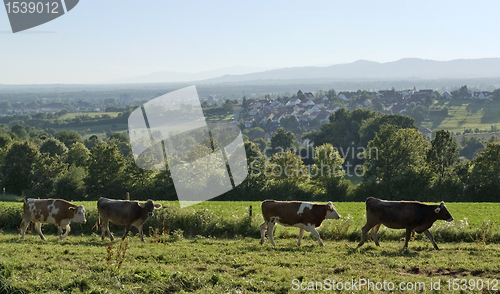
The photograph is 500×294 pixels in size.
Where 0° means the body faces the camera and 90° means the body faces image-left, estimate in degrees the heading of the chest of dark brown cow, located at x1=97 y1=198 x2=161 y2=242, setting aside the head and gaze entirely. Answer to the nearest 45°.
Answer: approximately 270°

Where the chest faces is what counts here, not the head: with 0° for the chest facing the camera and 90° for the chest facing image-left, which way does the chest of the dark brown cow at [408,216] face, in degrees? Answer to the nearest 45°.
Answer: approximately 270°

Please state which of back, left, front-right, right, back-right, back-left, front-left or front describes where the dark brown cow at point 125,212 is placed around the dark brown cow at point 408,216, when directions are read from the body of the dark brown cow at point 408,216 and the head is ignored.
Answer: back

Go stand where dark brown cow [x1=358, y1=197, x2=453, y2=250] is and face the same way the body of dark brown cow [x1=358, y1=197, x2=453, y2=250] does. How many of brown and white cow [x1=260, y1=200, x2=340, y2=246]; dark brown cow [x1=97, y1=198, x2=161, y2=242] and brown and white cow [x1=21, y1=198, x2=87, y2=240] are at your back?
3

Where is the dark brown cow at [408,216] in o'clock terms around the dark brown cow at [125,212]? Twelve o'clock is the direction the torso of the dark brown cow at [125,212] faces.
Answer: the dark brown cow at [408,216] is roughly at 1 o'clock from the dark brown cow at [125,212].

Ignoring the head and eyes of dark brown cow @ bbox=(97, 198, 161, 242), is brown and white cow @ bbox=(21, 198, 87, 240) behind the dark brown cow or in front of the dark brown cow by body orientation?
behind

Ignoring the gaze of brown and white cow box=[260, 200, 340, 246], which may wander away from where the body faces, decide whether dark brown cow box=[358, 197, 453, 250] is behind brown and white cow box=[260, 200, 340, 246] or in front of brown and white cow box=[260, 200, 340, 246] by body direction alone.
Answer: in front

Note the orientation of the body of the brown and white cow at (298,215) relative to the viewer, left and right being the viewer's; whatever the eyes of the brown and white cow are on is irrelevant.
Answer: facing to the right of the viewer

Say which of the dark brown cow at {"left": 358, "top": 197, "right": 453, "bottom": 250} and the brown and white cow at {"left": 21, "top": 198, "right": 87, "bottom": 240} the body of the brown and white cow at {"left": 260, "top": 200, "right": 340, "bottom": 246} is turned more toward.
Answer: the dark brown cow

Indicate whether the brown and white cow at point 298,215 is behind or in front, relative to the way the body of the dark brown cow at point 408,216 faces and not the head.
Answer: behind

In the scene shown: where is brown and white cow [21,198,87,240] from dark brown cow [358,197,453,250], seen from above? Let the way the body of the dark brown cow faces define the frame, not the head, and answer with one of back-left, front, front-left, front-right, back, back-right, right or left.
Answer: back

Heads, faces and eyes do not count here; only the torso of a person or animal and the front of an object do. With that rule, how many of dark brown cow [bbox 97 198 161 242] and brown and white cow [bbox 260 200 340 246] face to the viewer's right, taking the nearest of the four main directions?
2

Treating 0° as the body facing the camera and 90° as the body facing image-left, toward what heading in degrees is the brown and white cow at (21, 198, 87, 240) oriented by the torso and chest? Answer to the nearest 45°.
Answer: approximately 270°

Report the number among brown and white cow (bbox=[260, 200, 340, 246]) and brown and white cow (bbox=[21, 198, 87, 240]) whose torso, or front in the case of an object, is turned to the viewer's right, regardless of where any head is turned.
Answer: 2
